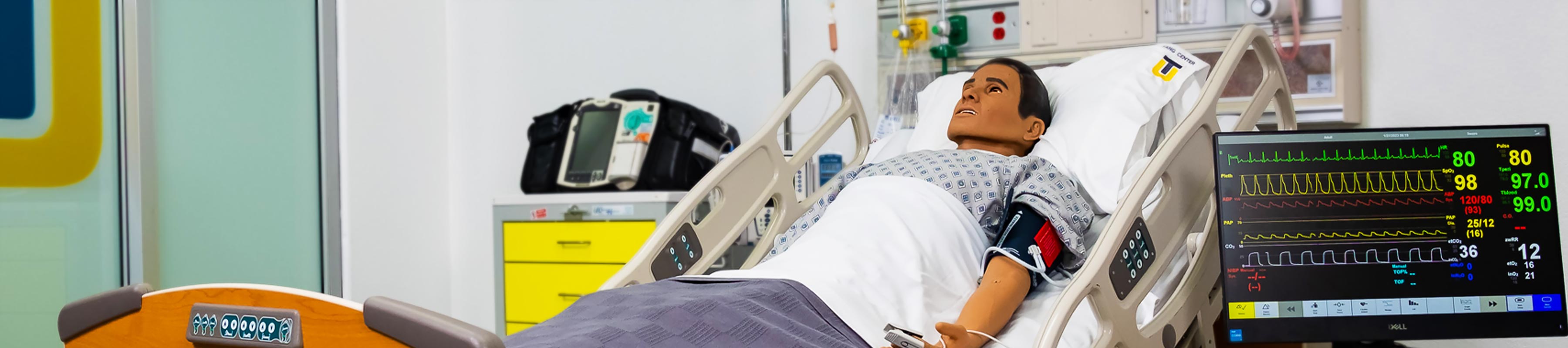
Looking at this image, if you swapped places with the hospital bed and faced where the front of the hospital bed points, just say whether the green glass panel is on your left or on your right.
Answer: on your right

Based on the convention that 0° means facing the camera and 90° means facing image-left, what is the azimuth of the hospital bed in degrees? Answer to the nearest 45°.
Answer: approximately 45°

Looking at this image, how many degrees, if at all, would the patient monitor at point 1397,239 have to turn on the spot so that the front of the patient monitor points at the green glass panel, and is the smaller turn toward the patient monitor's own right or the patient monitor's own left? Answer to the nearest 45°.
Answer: approximately 90° to the patient monitor's own right

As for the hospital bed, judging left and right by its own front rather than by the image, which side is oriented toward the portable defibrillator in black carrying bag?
right

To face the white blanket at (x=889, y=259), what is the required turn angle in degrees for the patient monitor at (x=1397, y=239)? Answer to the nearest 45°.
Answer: approximately 90° to its right

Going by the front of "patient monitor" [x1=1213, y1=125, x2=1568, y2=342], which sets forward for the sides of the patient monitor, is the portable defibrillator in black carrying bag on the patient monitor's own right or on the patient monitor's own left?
on the patient monitor's own right

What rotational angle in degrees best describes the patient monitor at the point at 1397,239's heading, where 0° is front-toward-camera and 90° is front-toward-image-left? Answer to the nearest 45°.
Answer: approximately 0°

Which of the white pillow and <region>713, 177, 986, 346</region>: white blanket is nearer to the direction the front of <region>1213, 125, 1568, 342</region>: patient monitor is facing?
the white blanket
